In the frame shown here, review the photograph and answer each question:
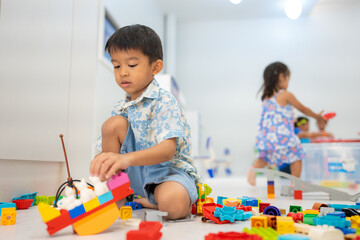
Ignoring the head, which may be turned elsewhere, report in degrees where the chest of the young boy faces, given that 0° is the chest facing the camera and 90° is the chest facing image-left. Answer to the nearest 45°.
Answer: approximately 45°

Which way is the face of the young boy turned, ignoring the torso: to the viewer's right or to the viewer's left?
to the viewer's left

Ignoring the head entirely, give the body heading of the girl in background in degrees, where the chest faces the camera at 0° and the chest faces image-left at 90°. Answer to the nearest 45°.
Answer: approximately 225°

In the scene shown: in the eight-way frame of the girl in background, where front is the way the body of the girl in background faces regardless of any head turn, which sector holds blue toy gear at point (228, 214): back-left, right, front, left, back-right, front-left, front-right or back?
back-right

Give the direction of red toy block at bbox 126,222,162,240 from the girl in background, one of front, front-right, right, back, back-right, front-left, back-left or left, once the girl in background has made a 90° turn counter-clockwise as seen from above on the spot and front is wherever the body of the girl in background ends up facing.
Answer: back-left

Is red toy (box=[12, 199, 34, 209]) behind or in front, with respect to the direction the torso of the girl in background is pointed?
behind

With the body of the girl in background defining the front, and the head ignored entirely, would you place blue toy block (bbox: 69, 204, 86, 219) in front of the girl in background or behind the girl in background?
behind

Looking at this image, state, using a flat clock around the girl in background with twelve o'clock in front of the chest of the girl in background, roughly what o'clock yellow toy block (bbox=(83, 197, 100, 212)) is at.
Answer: The yellow toy block is roughly at 5 o'clock from the girl in background.

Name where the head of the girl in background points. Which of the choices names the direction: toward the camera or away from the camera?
away from the camera

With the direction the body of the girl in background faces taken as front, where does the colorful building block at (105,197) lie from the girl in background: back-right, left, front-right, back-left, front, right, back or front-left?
back-right

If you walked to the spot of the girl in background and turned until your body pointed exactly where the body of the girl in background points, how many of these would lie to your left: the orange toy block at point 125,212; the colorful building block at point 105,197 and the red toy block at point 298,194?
0

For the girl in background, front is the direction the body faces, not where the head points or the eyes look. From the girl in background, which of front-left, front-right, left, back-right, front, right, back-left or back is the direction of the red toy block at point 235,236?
back-right

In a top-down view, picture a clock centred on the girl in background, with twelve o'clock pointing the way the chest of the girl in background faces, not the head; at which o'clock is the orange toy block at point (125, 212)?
The orange toy block is roughly at 5 o'clock from the girl in background.
